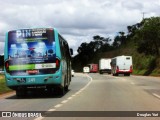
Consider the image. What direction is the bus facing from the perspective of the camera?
away from the camera
